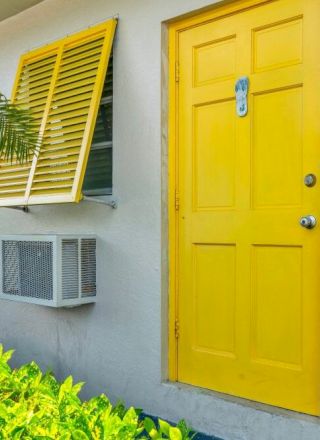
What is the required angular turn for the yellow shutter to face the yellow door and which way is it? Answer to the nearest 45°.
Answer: approximately 90° to its left

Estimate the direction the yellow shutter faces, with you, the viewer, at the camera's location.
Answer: facing the viewer and to the left of the viewer

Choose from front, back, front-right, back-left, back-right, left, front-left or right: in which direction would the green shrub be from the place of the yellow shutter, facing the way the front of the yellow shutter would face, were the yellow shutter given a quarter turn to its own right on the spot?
back-left
